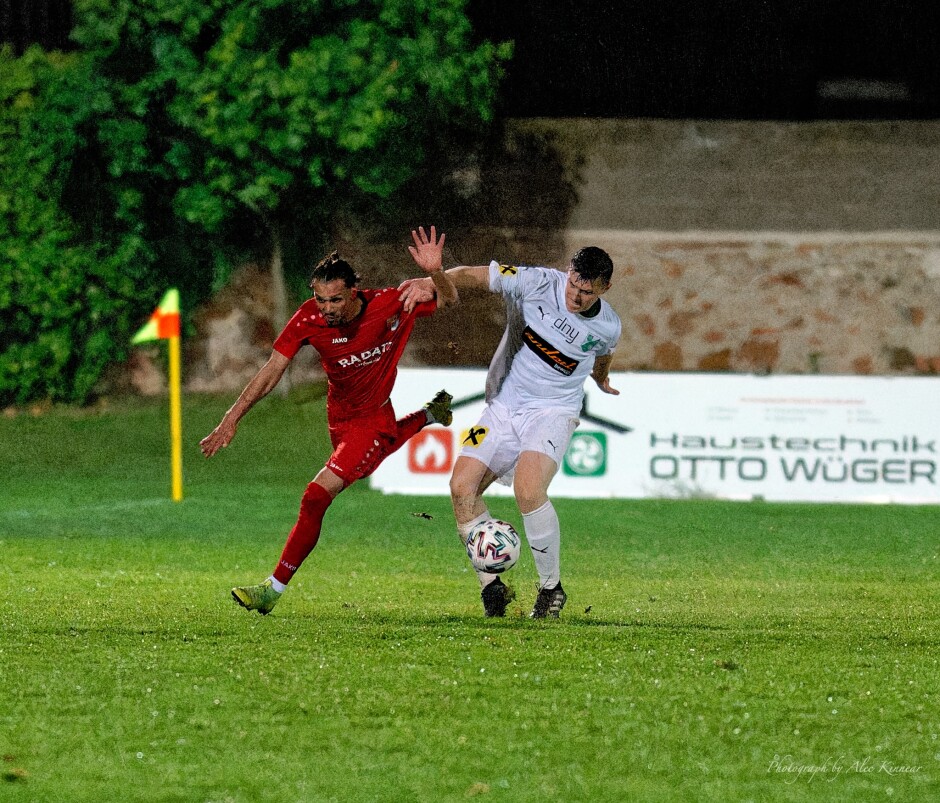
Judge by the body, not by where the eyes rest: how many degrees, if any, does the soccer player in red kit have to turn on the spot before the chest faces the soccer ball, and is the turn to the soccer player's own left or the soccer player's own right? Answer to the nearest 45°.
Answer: approximately 90° to the soccer player's own left

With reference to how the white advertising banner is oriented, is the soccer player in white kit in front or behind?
in front

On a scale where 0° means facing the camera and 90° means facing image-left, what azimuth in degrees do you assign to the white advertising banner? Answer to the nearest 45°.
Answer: approximately 0°

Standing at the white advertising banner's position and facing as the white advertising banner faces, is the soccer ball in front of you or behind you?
in front
